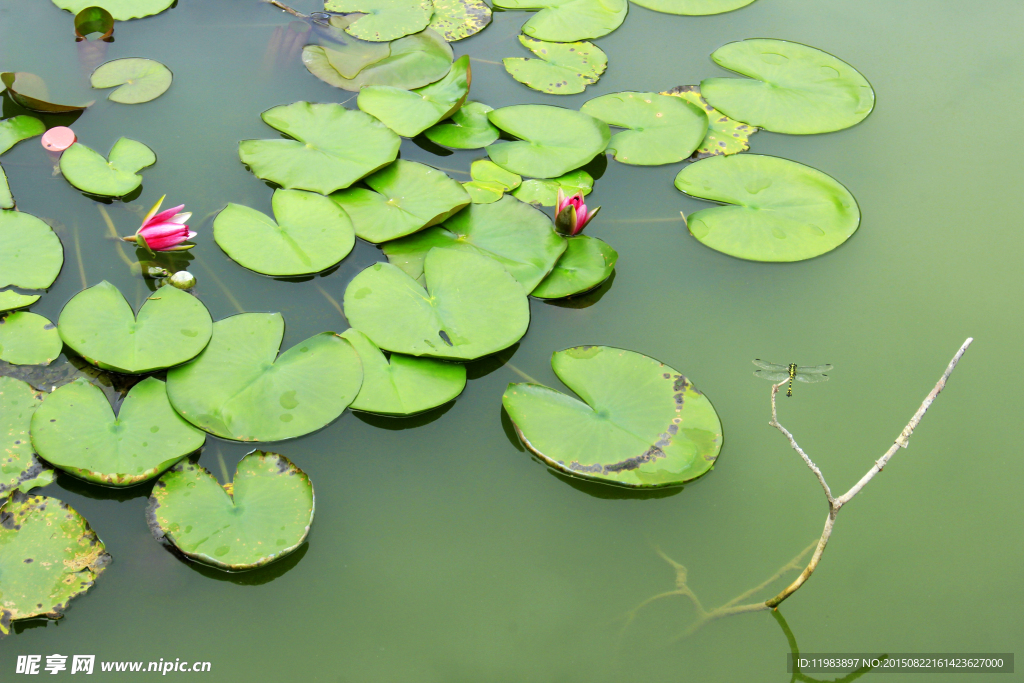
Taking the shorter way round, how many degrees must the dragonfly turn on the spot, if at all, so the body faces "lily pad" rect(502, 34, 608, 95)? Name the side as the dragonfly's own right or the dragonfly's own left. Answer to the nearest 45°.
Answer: approximately 45° to the dragonfly's own left

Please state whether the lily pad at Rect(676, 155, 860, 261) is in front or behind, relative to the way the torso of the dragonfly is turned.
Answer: in front

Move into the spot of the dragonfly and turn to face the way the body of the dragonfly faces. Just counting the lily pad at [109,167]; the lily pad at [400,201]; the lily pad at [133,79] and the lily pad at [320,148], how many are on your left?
4

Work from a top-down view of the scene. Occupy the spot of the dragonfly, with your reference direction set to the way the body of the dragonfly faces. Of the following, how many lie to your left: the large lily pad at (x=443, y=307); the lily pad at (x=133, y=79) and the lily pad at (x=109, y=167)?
3

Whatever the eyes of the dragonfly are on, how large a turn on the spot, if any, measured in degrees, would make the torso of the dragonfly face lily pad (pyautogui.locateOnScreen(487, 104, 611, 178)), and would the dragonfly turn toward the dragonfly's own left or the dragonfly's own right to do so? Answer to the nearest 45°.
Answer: approximately 45° to the dragonfly's own left

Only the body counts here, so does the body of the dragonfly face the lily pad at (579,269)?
no

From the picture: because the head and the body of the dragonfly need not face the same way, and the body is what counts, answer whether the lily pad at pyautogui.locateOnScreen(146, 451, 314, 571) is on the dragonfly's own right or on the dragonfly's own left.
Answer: on the dragonfly's own left

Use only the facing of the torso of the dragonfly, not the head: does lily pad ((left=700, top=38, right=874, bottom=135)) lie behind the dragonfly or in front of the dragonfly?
in front

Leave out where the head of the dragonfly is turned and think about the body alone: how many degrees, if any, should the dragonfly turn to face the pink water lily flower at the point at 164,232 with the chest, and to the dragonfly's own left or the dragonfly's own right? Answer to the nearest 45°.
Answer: approximately 90° to the dragonfly's own left

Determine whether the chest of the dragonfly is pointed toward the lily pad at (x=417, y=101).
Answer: no

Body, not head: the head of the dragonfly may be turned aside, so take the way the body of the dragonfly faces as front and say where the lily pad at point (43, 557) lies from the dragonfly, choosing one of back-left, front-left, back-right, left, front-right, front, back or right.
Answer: back-left

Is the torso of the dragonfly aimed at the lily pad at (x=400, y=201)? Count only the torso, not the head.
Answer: no

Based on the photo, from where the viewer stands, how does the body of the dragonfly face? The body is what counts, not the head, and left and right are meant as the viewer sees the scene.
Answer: facing away from the viewer

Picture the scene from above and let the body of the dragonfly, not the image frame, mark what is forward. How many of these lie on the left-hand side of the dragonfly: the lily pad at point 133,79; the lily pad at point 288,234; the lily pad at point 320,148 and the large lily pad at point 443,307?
4
